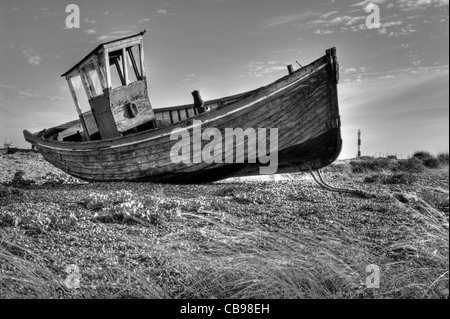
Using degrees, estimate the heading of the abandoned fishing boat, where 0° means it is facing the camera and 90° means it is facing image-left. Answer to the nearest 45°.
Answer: approximately 315°
